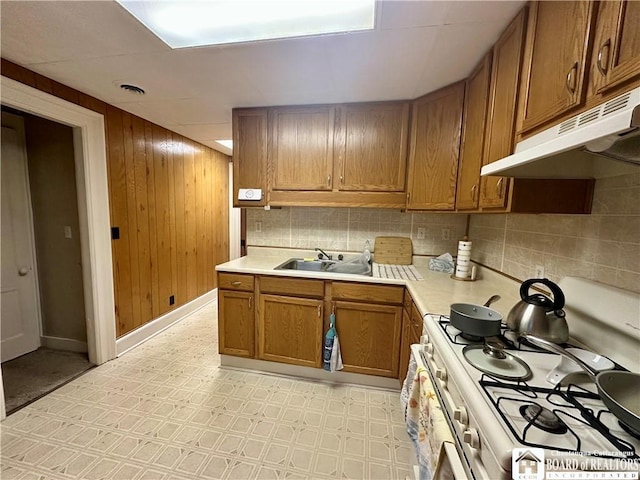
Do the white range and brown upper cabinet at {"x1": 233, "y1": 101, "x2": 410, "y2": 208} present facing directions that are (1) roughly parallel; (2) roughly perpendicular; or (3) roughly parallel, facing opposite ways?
roughly perpendicular

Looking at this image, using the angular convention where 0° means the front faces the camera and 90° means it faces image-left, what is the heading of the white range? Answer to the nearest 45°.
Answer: approximately 45°

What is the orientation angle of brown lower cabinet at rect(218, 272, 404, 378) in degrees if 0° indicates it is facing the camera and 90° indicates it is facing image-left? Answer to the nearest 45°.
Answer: approximately 0°

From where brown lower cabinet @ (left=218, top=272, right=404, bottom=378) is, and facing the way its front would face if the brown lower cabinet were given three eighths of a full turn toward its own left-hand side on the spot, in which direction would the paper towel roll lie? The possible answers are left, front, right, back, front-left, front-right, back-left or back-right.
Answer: front-right

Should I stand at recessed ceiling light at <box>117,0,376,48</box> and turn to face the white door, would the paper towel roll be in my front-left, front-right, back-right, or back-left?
back-right

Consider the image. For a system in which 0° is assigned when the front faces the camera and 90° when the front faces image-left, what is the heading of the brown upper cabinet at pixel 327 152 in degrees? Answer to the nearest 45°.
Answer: approximately 0°

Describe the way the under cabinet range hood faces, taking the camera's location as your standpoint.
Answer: facing the viewer and to the left of the viewer

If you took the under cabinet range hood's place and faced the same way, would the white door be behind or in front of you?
in front

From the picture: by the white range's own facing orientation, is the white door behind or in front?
in front

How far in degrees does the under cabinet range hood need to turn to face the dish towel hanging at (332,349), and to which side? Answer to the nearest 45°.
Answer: approximately 45° to its right

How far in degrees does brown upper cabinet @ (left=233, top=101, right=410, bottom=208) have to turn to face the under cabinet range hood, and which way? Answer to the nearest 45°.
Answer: approximately 45° to its left

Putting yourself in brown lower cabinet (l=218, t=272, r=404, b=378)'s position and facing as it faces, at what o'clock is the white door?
The white door is roughly at 3 o'clock from the brown lower cabinet.

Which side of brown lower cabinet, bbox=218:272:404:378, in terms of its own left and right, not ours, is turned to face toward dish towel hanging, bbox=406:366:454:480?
front

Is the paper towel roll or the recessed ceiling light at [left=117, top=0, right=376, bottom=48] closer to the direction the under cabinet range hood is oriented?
the recessed ceiling light

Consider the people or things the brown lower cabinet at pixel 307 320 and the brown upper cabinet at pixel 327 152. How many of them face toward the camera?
2

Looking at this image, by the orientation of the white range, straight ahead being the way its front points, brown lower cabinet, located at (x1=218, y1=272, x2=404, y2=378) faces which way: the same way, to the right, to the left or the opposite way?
to the left
